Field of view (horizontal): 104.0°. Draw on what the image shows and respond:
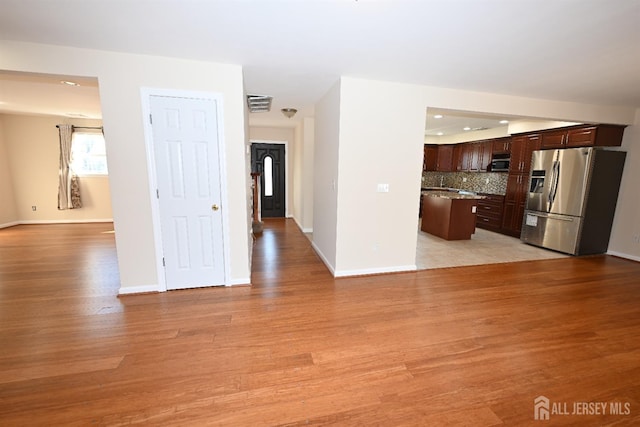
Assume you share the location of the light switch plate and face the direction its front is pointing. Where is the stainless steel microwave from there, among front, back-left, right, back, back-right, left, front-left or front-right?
back-left

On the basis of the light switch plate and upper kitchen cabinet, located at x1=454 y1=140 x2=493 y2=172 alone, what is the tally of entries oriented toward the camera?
2

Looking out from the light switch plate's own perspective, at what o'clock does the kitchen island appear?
The kitchen island is roughly at 7 o'clock from the light switch plate.

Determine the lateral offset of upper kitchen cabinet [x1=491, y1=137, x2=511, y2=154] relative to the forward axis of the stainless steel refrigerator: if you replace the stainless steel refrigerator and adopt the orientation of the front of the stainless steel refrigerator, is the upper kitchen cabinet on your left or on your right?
on your right

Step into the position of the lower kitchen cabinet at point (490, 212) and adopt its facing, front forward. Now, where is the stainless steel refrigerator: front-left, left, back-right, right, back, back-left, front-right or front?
left

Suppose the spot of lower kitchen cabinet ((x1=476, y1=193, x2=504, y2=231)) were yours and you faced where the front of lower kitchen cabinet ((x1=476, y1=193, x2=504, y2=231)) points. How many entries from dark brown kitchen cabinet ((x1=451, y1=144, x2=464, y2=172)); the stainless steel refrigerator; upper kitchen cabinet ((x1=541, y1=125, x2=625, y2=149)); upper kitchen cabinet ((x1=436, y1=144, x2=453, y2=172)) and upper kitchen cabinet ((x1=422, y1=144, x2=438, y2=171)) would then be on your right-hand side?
3

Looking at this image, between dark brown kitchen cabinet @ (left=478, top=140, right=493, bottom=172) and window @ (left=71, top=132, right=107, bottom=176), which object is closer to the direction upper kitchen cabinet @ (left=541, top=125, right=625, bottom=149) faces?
the window

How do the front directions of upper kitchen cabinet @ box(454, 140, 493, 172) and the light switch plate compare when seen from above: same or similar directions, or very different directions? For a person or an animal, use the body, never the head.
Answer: same or similar directions

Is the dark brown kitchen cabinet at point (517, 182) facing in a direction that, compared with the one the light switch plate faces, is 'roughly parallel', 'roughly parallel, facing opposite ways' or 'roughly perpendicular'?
roughly perpendicular

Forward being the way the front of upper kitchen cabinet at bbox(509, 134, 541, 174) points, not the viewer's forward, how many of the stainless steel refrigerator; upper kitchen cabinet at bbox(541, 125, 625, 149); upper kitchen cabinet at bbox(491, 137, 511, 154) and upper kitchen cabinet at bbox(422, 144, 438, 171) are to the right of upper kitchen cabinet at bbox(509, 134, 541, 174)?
2

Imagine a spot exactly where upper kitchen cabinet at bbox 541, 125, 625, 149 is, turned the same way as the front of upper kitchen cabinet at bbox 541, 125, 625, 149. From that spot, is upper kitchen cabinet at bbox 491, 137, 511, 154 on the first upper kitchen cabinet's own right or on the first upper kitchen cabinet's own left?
on the first upper kitchen cabinet's own right

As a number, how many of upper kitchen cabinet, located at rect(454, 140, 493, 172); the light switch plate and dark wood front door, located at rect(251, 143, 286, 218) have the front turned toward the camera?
3

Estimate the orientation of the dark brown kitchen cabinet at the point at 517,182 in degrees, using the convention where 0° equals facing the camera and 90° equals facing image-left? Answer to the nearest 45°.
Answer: approximately 45°

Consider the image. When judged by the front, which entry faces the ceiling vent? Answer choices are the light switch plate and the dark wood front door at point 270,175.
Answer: the dark wood front door

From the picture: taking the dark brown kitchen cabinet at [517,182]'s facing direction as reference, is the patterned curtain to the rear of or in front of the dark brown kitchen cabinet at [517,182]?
in front

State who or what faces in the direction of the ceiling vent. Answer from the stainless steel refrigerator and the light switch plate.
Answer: the stainless steel refrigerator
